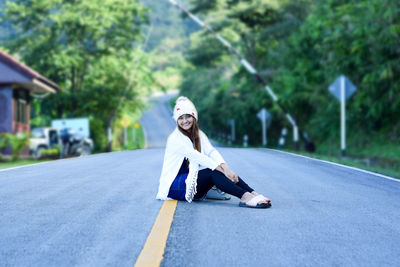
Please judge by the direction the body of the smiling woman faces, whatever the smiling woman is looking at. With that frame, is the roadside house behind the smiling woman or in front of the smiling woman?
behind

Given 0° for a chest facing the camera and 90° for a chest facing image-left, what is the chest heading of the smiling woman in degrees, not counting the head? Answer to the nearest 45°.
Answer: approximately 315°

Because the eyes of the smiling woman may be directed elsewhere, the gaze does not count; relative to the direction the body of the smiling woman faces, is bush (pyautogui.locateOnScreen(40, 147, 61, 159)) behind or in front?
behind

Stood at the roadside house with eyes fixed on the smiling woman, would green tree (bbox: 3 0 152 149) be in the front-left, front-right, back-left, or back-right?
back-left

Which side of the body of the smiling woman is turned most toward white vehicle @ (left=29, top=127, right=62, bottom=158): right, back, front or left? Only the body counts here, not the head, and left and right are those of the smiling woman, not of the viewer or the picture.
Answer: back

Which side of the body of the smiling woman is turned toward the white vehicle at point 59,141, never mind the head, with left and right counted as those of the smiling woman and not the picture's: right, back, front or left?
back
